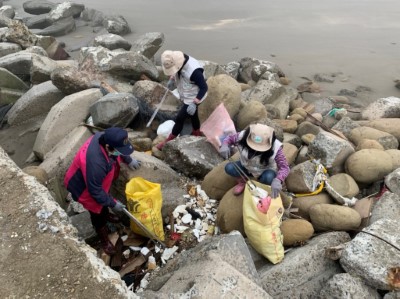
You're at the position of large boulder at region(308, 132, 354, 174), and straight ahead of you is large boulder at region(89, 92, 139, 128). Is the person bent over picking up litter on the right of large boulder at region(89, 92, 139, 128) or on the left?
left

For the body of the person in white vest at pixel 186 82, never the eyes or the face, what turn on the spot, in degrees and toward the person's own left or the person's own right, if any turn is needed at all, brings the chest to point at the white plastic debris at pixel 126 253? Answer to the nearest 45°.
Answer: approximately 45° to the person's own left

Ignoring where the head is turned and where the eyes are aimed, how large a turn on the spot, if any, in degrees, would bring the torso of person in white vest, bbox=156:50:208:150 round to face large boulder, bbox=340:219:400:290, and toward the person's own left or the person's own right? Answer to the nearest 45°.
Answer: approximately 90° to the person's own left

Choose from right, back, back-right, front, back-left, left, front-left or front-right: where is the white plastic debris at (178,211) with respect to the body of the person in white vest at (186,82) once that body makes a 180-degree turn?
back-right

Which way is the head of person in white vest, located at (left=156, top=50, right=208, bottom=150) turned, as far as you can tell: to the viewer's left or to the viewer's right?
to the viewer's left

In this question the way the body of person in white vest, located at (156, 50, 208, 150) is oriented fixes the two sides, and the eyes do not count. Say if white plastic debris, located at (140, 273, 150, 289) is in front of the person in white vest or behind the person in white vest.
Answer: in front

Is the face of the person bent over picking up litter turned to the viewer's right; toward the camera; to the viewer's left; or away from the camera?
to the viewer's right

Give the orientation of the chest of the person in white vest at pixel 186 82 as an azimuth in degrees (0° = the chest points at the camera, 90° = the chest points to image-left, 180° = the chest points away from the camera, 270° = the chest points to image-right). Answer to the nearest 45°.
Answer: approximately 45°

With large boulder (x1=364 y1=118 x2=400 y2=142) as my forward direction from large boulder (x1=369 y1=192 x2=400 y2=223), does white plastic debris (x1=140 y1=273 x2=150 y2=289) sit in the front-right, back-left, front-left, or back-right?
back-left

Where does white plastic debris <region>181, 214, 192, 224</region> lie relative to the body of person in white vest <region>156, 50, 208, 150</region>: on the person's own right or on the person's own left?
on the person's own left

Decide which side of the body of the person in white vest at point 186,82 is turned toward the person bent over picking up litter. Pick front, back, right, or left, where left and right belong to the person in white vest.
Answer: front

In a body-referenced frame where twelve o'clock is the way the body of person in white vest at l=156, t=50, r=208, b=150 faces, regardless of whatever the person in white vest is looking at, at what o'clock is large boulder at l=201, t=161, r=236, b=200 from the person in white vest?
The large boulder is roughly at 10 o'clock from the person in white vest.
